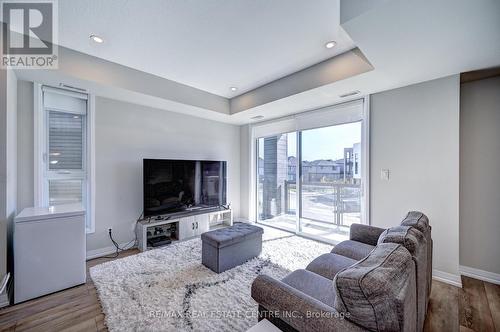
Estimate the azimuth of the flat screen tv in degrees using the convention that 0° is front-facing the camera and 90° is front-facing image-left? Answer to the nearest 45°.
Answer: approximately 315°

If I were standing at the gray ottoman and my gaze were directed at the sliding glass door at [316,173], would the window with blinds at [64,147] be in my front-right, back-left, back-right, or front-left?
back-left
